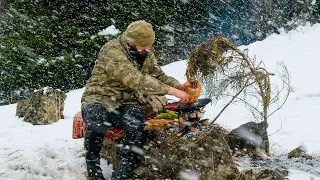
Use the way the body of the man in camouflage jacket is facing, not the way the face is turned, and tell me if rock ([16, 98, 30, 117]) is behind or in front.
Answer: behind

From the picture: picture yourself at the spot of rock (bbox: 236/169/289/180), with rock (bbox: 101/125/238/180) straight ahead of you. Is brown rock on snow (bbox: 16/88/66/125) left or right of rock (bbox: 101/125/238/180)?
right

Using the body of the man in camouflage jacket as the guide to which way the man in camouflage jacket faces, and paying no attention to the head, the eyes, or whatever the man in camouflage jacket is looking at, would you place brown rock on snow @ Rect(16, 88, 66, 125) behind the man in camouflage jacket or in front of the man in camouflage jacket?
behind

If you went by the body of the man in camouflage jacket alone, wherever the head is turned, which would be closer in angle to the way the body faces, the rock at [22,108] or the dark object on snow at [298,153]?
the dark object on snow

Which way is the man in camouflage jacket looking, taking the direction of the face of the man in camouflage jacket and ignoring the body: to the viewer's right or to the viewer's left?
to the viewer's right

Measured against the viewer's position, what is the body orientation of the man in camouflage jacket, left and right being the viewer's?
facing the viewer and to the right of the viewer

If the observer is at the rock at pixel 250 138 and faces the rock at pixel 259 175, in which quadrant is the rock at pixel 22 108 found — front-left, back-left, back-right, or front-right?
back-right
